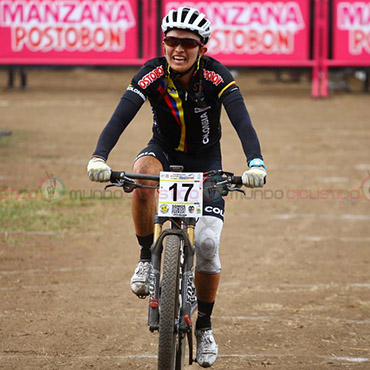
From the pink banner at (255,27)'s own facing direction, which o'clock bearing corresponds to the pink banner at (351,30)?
the pink banner at (351,30) is roughly at 9 o'clock from the pink banner at (255,27).

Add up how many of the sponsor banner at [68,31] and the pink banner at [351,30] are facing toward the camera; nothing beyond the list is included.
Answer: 2

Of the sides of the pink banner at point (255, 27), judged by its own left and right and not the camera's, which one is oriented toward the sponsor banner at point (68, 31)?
right

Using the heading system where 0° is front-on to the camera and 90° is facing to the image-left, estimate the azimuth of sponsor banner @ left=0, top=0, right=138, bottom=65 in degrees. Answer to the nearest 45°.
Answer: approximately 0°

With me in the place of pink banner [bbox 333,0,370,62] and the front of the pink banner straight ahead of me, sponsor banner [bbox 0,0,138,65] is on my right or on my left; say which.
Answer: on my right

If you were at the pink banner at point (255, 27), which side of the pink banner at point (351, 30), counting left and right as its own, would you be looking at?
right

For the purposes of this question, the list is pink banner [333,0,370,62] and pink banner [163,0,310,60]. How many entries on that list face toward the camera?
2
